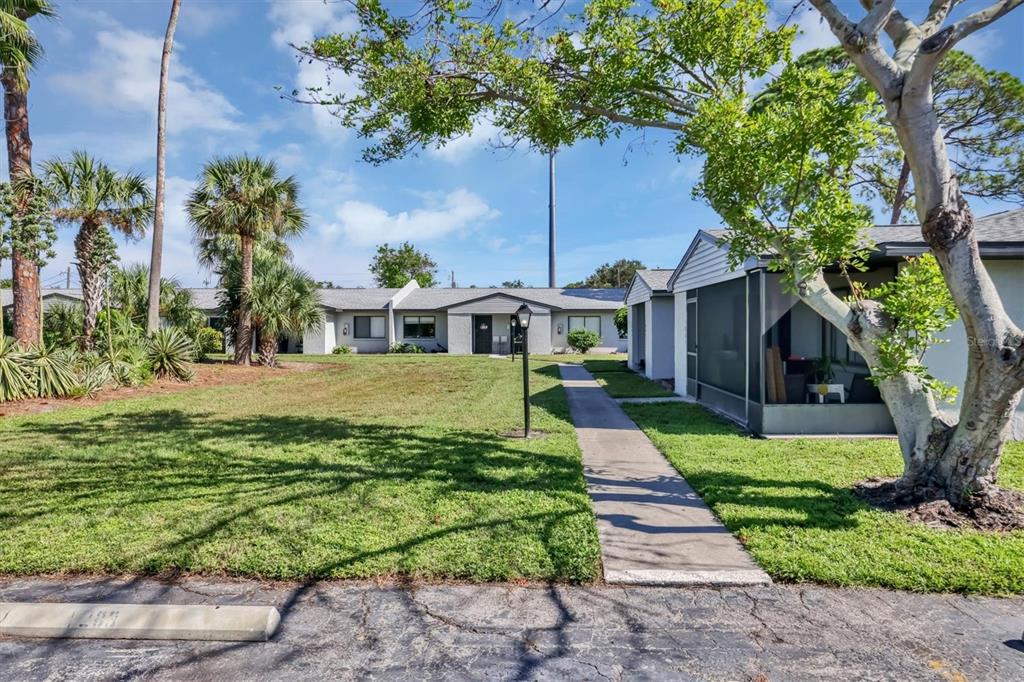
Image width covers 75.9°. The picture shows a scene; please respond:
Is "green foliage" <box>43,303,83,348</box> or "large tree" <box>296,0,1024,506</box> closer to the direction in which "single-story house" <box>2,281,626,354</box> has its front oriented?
the large tree

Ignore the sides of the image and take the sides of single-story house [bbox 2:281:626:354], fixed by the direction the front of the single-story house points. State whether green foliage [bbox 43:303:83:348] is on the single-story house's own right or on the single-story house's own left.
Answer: on the single-story house's own right

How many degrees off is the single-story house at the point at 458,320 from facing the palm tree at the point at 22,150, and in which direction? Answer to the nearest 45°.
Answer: approximately 45° to its right

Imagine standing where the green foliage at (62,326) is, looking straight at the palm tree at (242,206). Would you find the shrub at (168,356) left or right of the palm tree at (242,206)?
right

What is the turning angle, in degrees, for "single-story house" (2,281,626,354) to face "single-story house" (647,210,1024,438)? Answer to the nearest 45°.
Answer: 0° — it already faces it

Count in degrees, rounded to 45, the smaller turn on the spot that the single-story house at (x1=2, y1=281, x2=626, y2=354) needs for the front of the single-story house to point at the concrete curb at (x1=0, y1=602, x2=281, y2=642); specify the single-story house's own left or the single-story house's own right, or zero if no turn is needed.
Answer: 0° — it already faces it

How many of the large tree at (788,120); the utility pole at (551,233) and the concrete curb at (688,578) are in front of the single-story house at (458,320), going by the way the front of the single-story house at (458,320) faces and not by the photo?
2

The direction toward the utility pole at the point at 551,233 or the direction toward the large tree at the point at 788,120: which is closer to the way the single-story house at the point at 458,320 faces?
the large tree

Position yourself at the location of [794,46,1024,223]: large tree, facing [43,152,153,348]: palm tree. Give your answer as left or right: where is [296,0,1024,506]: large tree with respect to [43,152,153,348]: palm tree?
left

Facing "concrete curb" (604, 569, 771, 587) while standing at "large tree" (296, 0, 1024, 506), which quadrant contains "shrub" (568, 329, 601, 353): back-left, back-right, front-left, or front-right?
back-right

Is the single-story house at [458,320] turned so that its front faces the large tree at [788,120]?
yes

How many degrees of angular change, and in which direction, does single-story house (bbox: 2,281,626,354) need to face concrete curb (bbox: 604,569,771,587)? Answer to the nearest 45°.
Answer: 0° — it already faces it

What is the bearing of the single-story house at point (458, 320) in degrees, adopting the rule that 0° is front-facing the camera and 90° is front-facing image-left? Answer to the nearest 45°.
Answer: approximately 0°
